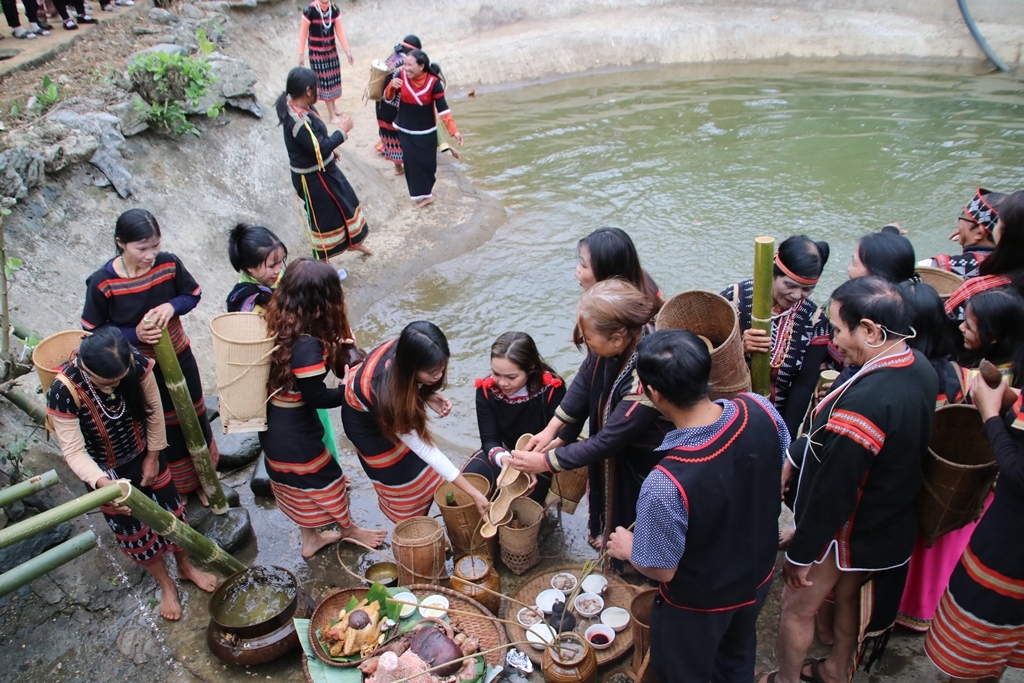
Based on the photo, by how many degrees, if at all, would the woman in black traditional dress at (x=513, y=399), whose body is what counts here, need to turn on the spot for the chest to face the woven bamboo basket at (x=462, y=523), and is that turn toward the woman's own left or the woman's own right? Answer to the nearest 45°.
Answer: approximately 45° to the woman's own right

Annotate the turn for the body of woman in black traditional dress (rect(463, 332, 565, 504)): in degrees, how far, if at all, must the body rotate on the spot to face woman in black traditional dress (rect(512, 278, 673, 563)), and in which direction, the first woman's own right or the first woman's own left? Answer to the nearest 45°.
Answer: approximately 45° to the first woman's own left

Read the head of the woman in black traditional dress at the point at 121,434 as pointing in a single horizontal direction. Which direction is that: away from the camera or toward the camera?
toward the camera

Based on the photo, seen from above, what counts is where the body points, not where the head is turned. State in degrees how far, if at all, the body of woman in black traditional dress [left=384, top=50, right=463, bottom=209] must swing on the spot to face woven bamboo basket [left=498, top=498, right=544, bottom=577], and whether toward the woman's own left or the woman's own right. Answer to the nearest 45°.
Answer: approximately 45° to the woman's own left

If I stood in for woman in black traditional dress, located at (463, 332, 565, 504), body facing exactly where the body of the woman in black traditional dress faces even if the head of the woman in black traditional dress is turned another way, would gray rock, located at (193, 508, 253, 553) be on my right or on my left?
on my right

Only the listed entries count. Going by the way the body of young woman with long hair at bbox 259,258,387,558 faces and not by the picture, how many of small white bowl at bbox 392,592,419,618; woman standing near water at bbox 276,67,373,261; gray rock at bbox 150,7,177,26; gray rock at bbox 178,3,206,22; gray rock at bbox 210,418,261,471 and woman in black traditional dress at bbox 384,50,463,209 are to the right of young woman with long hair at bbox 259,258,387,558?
1

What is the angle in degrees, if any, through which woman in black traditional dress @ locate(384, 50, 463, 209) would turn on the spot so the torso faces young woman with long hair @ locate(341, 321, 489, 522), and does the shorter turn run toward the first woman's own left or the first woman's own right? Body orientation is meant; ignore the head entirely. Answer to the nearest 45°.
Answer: approximately 45° to the first woman's own left

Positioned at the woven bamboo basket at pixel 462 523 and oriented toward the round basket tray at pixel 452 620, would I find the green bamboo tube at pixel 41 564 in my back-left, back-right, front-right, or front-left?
front-right

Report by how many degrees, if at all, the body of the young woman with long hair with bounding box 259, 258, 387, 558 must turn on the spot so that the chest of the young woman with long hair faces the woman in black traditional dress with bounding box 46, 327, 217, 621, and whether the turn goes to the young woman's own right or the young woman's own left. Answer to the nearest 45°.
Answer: approximately 180°

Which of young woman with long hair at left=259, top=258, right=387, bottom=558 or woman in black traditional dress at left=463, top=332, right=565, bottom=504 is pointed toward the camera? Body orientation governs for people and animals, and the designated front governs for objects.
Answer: the woman in black traditional dress

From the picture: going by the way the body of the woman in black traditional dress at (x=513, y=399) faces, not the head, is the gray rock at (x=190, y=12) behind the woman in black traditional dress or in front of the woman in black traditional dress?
behind

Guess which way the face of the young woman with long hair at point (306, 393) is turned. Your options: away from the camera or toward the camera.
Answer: away from the camera

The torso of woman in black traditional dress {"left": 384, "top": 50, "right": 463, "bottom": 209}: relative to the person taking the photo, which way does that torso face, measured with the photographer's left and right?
facing the viewer and to the left of the viewer

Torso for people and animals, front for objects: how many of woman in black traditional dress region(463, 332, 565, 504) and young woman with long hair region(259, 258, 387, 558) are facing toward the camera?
1

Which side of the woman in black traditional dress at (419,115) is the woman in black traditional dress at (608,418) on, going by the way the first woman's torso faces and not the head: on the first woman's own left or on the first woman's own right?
on the first woman's own left

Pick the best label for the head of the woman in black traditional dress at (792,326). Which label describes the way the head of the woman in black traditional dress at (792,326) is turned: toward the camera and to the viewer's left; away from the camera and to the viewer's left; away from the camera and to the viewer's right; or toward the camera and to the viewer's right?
toward the camera and to the viewer's left

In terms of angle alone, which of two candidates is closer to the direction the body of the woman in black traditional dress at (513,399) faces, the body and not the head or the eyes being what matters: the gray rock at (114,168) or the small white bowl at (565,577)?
the small white bowl

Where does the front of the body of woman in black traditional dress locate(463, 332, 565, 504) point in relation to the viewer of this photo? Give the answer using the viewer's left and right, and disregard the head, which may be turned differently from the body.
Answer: facing the viewer
